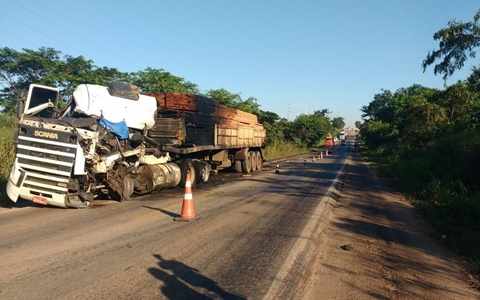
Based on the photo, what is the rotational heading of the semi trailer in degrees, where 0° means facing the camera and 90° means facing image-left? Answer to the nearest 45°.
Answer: approximately 45°

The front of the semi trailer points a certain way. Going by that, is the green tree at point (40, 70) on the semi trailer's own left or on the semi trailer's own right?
on the semi trailer's own right

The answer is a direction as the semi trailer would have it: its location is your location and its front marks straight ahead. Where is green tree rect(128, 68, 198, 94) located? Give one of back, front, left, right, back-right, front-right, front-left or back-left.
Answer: back-right

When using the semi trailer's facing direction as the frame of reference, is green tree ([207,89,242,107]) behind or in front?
behind
